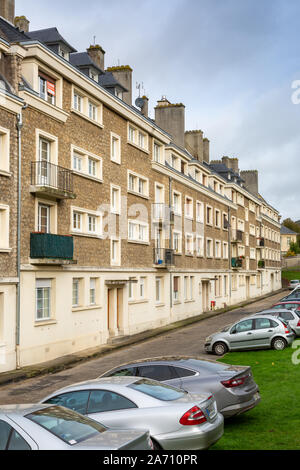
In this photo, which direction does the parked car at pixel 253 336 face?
to the viewer's left

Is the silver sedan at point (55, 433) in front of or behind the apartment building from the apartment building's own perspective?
in front

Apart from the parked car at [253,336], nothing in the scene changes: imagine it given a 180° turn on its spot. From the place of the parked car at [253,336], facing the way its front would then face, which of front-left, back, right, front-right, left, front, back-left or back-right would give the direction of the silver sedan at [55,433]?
right

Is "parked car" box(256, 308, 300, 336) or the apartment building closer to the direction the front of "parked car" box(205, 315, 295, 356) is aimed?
the apartment building

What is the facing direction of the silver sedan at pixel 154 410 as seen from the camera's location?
facing away from the viewer and to the left of the viewer

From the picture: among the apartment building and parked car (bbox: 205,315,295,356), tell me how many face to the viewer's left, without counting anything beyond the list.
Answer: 1

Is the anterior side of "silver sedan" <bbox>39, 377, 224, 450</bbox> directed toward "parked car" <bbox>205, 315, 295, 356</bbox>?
no

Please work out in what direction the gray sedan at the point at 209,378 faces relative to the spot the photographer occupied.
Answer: facing away from the viewer and to the left of the viewer

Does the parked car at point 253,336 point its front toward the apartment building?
yes

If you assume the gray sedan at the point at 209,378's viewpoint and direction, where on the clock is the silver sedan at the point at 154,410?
the silver sedan at the point at 154,410 is roughly at 8 o'clock from the gray sedan at the point at 209,378.

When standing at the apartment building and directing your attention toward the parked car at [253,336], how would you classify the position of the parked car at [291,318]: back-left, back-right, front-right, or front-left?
front-left

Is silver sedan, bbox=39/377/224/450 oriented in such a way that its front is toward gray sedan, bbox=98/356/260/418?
no

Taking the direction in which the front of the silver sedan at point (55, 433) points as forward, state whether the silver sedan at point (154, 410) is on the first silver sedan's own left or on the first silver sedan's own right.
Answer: on the first silver sedan's own right

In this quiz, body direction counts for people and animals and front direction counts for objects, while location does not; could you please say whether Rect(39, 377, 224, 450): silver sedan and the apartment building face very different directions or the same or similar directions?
very different directions

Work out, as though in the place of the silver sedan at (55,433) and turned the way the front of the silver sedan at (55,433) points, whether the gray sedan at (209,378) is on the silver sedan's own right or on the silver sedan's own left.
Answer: on the silver sedan's own right

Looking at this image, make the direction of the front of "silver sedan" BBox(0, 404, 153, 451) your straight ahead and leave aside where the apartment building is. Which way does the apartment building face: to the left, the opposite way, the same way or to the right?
the opposite way

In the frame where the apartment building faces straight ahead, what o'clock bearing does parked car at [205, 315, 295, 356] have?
The parked car is roughly at 11 o'clock from the apartment building.

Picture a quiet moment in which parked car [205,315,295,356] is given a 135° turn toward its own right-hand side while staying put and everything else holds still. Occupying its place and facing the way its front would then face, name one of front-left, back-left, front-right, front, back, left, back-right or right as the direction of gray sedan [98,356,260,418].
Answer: back-right

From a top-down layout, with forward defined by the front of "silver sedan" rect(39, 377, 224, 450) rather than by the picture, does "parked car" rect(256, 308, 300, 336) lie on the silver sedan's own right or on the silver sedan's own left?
on the silver sedan's own right
